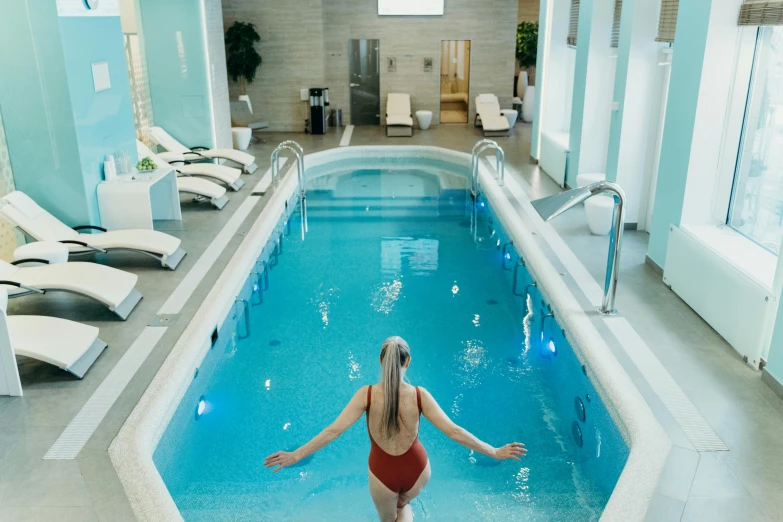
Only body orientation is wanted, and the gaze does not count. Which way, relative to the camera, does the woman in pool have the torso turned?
away from the camera

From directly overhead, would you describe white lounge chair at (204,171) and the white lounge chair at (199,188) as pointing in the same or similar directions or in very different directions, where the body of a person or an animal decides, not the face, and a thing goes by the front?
same or similar directions

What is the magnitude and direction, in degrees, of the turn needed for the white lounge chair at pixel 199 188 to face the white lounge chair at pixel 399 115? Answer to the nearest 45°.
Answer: approximately 90° to its left

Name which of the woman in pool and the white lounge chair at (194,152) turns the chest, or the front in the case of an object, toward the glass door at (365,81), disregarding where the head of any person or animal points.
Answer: the woman in pool

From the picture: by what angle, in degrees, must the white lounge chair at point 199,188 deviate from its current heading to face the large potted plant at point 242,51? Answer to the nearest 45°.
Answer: approximately 135° to its left

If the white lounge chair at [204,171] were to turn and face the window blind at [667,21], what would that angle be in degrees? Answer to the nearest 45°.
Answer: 0° — it already faces it

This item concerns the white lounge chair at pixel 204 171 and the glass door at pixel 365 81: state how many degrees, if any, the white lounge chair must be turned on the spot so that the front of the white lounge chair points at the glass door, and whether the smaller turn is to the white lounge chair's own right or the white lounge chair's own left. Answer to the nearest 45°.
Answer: approximately 90° to the white lounge chair's own left

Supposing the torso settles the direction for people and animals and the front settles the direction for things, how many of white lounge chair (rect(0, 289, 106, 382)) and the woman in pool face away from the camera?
1

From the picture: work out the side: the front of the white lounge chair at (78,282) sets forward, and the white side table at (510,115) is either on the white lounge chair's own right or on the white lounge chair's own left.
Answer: on the white lounge chair's own left

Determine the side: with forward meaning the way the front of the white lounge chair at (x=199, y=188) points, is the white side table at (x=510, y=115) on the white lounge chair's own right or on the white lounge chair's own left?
on the white lounge chair's own left

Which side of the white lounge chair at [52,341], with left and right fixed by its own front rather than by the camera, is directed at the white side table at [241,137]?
left

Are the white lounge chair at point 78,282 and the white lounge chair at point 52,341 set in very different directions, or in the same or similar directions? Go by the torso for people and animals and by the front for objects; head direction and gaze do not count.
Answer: same or similar directions

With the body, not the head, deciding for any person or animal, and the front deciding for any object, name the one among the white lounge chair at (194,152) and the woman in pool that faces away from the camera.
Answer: the woman in pool

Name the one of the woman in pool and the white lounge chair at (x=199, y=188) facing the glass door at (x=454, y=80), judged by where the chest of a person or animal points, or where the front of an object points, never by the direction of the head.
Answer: the woman in pool

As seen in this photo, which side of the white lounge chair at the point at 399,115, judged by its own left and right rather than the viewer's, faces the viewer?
front

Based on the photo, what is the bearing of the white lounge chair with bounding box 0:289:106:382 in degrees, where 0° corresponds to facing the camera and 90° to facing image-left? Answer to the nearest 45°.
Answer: approximately 315°

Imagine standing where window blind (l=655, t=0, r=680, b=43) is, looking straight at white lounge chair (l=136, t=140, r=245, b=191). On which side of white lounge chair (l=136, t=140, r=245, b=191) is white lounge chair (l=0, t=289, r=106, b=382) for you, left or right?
left

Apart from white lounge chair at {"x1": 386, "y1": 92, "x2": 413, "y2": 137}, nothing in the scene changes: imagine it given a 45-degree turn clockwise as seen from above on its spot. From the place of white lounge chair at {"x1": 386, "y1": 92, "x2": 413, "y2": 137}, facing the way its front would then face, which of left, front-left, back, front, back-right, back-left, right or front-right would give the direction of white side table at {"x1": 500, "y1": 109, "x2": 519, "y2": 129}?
back-left

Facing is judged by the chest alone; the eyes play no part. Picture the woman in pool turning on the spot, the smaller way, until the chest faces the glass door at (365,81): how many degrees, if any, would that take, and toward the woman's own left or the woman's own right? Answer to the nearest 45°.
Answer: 0° — they already face it

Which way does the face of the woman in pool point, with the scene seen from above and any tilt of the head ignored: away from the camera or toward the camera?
away from the camera

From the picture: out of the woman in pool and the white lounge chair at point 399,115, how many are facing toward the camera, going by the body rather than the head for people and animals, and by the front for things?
1

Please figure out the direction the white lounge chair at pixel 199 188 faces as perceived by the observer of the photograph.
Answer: facing the viewer and to the right of the viewer
